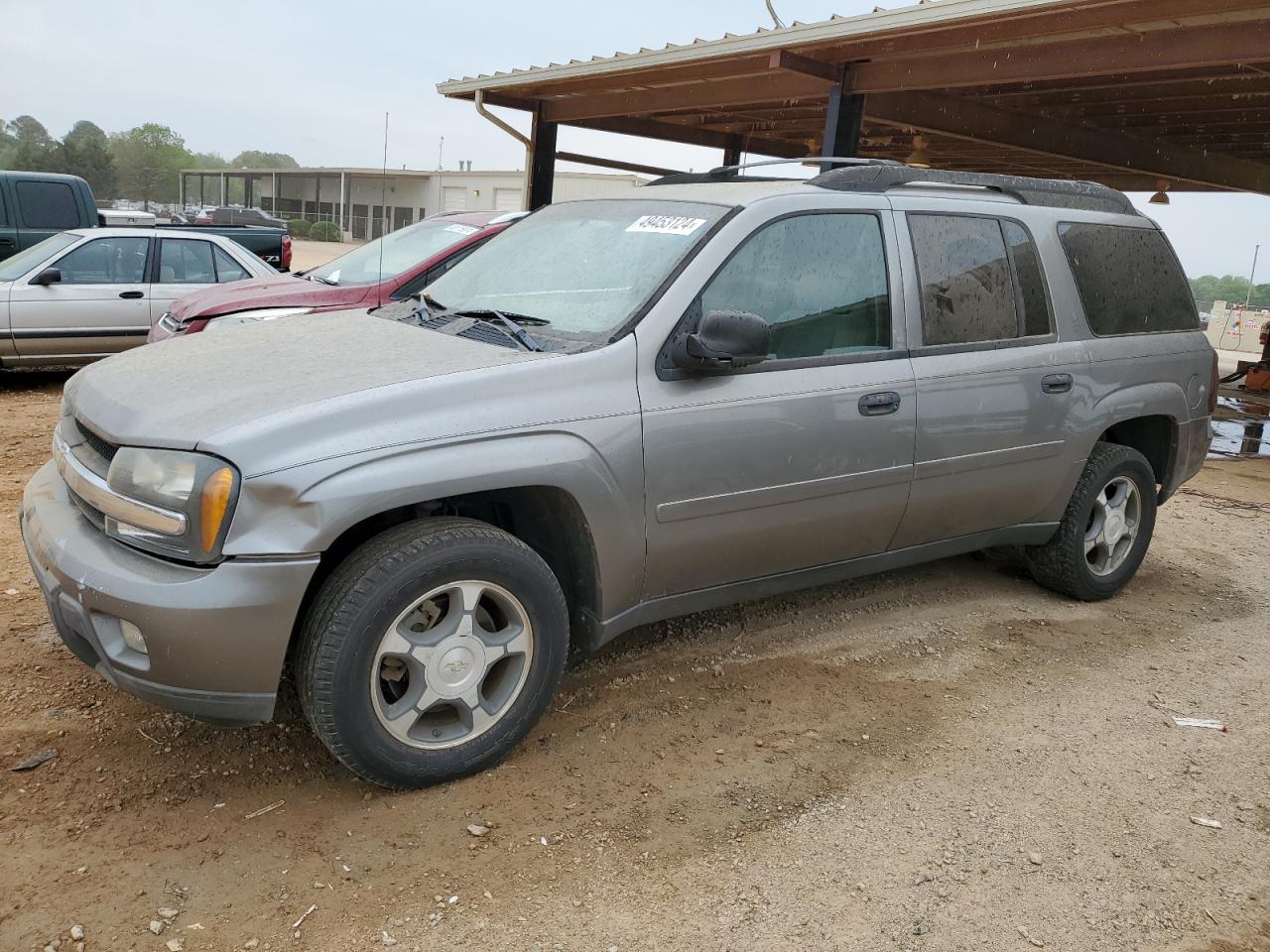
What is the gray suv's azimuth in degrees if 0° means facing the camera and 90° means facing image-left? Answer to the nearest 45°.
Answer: approximately 45°

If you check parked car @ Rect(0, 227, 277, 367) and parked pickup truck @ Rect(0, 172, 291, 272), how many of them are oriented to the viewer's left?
2

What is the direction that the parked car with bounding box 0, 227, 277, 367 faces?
to the viewer's left

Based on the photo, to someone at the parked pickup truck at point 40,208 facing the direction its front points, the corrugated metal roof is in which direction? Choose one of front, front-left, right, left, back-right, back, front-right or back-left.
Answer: back-left

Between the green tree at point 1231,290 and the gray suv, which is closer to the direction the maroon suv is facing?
the gray suv

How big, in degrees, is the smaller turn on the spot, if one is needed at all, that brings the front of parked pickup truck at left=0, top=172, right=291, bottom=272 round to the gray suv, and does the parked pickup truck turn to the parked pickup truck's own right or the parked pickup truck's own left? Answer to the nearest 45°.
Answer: approximately 90° to the parked pickup truck's own left

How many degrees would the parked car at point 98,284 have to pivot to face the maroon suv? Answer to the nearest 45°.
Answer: approximately 135° to its left

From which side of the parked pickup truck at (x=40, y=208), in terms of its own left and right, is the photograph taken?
left

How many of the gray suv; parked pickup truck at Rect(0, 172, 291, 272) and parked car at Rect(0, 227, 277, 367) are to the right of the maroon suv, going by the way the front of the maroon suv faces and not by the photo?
2
